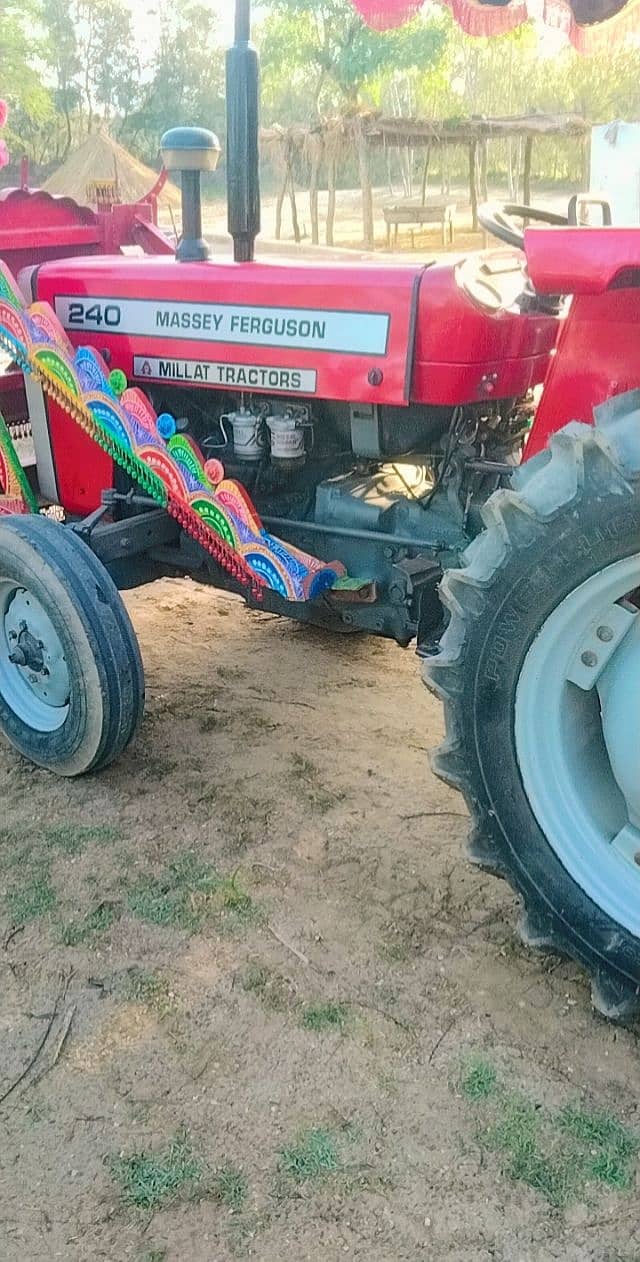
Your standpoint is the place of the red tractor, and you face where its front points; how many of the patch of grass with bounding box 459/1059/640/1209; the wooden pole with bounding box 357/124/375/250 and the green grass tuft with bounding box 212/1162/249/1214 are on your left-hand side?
2

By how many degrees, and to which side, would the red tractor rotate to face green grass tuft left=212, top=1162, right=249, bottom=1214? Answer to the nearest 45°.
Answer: approximately 90° to its left

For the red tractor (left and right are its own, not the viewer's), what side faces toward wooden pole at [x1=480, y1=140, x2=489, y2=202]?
right

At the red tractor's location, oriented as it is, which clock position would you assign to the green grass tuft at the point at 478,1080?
The green grass tuft is roughly at 9 o'clock from the red tractor.

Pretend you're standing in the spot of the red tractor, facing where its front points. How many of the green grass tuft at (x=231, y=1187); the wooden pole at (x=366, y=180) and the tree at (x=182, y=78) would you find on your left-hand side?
1

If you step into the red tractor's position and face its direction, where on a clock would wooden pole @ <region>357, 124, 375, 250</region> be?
The wooden pole is roughly at 3 o'clock from the red tractor.

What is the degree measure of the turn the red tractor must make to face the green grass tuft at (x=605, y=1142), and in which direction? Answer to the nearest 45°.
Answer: approximately 90° to its left

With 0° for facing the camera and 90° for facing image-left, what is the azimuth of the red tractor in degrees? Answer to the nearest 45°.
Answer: approximately 90°

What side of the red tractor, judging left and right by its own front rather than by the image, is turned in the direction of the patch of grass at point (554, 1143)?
left

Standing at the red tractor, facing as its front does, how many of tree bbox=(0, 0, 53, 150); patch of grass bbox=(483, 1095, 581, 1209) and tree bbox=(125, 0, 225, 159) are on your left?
1

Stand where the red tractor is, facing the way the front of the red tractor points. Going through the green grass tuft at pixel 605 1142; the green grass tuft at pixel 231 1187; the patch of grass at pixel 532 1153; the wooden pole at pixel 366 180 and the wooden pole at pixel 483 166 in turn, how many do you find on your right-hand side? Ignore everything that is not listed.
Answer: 2

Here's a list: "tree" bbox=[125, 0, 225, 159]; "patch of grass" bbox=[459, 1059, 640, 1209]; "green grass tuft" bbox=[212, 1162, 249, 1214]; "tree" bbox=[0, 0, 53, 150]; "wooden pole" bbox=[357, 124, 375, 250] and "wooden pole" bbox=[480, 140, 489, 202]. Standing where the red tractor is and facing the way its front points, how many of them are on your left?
2

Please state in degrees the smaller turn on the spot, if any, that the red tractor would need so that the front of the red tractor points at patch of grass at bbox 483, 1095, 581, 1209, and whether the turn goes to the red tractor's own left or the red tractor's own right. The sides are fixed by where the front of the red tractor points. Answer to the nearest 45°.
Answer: approximately 90° to the red tractor's own left

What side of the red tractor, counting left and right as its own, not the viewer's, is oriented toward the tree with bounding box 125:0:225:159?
right

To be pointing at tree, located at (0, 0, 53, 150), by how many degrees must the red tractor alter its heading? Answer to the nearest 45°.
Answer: approximately 90° to its right

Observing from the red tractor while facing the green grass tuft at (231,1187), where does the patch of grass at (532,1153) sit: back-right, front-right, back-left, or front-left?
front-left
